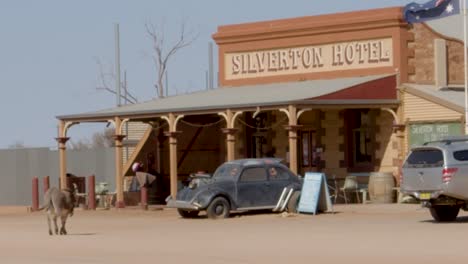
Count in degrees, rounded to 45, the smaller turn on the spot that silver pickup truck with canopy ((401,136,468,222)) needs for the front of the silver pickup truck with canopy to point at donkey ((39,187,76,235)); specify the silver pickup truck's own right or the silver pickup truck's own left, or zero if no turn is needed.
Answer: approximately 135° to the silver pickup truck's own left

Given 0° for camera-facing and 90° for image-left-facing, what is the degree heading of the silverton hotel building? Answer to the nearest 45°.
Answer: approximately 45°

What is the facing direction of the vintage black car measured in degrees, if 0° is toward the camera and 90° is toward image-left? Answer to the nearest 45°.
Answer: approximately 45°

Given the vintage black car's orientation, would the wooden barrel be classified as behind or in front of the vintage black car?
behind

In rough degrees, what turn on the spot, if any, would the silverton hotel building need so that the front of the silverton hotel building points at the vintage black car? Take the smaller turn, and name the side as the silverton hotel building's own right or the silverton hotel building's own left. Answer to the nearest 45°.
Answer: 0° — it already faces it

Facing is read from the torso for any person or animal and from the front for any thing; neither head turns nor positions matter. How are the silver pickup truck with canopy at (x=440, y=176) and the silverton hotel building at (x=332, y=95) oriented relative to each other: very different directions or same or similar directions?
very different directions

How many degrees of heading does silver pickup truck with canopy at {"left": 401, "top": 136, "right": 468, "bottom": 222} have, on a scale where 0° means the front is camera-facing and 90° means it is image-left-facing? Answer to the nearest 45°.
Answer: approximately 225°
